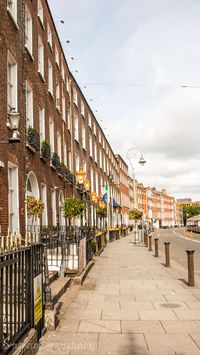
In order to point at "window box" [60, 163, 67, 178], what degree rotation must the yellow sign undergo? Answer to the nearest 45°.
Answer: approximately 135° to its left

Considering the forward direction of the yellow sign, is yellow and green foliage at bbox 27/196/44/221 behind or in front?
behind

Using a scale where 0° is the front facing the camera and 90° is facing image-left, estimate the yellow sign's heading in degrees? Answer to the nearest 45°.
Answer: approximately 315°

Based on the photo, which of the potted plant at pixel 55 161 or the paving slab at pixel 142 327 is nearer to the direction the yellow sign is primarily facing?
the paving slab

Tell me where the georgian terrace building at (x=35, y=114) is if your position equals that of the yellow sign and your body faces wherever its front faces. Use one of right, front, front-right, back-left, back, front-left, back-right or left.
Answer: back-left

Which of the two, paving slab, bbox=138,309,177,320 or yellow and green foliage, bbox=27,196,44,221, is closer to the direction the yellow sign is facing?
the paving slab

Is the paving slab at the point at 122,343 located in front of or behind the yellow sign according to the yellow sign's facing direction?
in front

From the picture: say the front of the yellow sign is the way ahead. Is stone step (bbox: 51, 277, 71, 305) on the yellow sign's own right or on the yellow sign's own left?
on the yellow sign's own left

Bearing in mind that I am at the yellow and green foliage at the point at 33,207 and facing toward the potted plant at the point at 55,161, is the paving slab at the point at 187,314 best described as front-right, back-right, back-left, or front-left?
back-right
